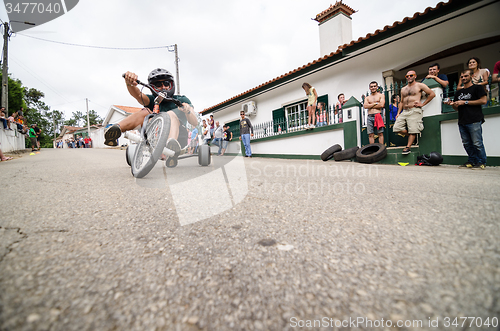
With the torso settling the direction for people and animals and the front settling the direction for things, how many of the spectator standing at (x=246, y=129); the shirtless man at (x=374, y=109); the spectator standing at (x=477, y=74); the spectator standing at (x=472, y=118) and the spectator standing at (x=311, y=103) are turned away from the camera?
0

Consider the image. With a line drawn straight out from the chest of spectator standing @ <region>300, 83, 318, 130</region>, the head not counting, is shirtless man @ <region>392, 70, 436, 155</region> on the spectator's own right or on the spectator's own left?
on the spectator's own left

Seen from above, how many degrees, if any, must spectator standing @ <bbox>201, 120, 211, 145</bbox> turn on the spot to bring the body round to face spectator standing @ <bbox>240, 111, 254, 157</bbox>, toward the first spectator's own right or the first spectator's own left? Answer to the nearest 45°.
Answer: approximately 90° to the first spectator's own left

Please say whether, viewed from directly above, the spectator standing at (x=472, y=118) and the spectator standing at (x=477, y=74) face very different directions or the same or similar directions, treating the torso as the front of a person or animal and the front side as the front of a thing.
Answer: same or similar directions

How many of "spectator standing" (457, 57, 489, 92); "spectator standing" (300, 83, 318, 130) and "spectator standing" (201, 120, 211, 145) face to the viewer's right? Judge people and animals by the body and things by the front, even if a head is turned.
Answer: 0

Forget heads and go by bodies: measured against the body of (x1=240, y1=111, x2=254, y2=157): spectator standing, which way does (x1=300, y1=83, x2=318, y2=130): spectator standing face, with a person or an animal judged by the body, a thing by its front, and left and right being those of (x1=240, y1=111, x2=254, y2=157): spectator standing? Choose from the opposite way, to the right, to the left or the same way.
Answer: the same way

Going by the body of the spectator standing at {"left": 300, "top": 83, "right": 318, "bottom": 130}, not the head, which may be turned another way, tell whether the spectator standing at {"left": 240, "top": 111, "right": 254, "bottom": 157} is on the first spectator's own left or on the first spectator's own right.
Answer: on the first spectator's own right

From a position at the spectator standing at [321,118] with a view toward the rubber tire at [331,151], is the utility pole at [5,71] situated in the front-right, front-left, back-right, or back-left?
back-right

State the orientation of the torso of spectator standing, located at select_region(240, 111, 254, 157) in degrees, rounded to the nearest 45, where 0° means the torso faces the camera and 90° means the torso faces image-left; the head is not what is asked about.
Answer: approximately 45°

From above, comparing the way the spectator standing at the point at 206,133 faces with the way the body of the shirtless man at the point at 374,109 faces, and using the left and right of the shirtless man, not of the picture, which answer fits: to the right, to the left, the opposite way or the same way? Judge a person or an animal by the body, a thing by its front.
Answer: the same way

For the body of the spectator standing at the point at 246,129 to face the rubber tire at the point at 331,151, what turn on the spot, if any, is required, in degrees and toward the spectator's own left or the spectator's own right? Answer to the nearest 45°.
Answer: approximately 90° to the spectator's own left

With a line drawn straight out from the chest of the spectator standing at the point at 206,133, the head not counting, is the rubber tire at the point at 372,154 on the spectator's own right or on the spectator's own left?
on the spectator's own left

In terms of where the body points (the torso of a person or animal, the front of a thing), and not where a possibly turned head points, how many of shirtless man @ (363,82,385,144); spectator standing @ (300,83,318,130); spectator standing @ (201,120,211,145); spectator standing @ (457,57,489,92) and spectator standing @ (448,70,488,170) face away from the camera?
0

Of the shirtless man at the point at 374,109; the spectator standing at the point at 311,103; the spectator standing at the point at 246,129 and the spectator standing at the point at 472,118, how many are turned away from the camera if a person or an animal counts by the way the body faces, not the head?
0

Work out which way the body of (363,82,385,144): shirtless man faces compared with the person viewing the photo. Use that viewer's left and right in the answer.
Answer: facing the viewer
